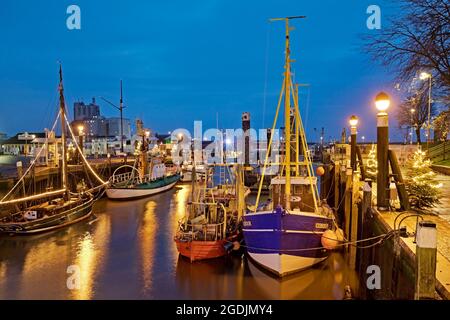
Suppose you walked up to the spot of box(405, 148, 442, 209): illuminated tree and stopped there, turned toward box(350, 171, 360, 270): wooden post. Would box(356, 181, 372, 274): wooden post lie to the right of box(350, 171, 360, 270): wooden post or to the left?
left

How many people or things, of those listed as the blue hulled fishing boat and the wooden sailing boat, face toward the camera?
1

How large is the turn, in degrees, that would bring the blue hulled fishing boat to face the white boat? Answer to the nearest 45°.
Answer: approximately 135° to its right

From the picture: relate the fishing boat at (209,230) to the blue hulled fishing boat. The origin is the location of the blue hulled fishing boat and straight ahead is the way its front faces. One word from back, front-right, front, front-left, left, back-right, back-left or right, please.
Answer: back-right

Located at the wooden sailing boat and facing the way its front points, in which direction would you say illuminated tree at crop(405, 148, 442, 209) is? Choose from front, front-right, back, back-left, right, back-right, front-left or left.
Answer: right

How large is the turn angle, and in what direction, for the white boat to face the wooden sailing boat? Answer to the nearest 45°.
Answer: approximately 180°

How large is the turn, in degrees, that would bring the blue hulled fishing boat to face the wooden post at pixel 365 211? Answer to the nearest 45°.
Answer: approximately 90° to its left

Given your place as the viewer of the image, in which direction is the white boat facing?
facing the viewer and to the left of the viewer

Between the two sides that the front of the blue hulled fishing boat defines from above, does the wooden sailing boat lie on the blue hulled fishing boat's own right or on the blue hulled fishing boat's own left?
on the blue hulled fishing boat's own right

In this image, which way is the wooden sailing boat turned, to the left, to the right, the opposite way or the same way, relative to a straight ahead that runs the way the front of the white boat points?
the opposite way

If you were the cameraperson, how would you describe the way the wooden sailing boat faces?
facing away from the viewer and to the right of the viewer

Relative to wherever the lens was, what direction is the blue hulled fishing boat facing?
facing the viewer
